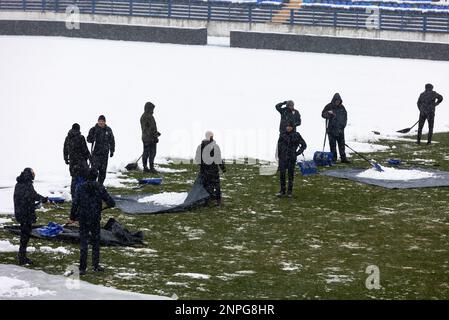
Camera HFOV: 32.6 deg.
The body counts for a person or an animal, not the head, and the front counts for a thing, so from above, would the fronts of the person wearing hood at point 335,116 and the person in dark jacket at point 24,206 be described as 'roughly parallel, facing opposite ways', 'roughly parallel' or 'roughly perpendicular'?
roughly perpendicular

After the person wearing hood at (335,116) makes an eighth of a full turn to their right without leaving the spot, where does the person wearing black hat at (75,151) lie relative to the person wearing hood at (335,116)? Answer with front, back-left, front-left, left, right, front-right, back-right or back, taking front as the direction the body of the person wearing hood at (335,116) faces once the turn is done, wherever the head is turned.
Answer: front

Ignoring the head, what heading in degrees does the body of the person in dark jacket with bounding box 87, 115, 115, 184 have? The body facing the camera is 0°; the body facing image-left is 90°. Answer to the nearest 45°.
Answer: approximately 0°

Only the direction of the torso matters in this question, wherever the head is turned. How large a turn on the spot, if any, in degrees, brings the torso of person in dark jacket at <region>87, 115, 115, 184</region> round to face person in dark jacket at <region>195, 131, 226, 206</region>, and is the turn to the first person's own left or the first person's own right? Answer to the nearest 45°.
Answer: approximately 45° to the first person's own left

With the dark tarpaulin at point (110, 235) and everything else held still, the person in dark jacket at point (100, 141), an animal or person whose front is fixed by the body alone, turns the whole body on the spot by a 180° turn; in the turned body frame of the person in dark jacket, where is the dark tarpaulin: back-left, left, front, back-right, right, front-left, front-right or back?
back

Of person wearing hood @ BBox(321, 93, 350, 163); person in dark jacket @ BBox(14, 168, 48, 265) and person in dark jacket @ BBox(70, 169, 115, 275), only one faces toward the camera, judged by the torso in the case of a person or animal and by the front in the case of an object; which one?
the person wearing hood

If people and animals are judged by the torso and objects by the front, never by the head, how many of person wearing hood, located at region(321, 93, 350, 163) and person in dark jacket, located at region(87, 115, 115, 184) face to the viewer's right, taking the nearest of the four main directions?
0

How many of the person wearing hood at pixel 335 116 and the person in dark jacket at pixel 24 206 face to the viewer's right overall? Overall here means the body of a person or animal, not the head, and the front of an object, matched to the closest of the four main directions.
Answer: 1

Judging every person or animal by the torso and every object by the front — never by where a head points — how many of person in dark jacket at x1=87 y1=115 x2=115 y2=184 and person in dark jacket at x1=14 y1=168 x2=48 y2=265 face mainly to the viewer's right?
1

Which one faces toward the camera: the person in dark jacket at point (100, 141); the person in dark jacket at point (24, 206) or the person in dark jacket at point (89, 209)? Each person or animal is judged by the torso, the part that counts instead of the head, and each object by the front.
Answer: the person in dark jacket at point (100, 141)

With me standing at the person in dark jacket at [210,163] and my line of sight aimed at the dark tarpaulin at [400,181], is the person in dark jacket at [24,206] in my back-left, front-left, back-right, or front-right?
back-right

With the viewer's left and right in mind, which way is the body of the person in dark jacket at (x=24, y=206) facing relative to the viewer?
facing to the right of the viewer
